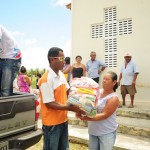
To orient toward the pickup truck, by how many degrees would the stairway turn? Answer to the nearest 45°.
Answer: approximately 45° to its right

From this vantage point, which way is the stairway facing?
toward the camera

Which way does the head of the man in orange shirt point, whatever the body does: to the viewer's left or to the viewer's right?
to the viewer's right

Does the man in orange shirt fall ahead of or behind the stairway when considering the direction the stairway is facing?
ahead

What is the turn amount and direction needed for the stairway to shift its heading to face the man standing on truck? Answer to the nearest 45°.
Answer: approximately 45° to its right
